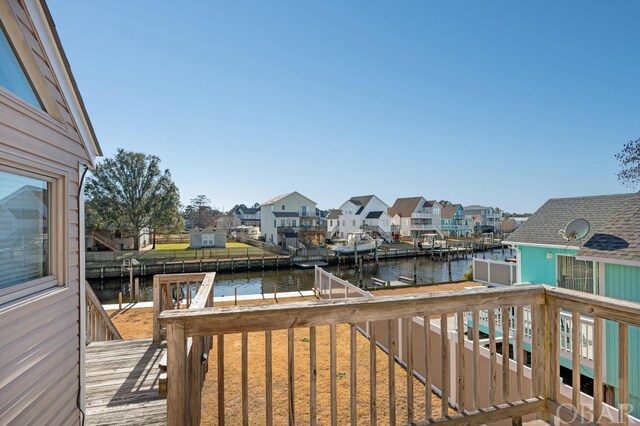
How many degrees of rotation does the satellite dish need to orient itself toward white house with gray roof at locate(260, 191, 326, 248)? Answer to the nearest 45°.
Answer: approximately 90° to its right

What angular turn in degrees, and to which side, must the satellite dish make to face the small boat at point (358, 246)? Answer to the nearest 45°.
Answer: approximately 90° to its right

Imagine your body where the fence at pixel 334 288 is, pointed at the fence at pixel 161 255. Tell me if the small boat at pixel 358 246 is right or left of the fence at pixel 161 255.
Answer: right

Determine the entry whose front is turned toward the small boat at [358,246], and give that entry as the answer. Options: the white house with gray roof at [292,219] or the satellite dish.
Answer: the white house with gray roof

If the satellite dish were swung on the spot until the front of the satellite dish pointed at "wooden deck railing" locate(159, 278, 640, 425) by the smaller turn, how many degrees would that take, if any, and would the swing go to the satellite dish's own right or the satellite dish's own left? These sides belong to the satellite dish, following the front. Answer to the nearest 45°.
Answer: approximately 45° to the satellite dish's own left

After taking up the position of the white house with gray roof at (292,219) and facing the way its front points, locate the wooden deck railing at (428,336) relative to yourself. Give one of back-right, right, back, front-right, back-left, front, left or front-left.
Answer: front-right

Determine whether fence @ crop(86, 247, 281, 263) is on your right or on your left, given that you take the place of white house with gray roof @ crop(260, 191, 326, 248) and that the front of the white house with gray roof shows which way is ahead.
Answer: on your right

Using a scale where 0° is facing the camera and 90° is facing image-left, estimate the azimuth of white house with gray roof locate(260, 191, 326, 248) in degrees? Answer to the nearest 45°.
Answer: approximately 315°

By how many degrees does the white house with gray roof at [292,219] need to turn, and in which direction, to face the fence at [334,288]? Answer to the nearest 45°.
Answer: approximately 45° to its right

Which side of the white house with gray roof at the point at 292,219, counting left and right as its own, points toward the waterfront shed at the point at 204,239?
right
